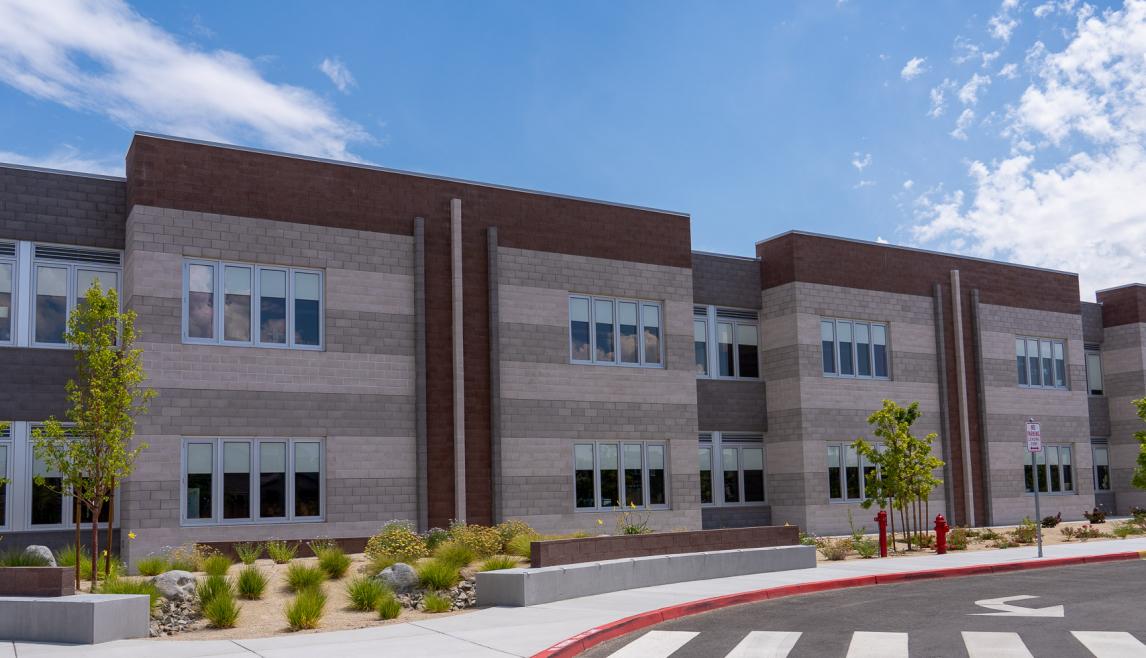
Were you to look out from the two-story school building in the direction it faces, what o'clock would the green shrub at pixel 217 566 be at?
The green shrub is roughly at 2 o'clock from the two-story school building.

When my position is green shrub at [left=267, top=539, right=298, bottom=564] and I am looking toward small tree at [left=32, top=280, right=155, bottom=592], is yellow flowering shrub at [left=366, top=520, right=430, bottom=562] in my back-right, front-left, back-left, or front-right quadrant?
back-left

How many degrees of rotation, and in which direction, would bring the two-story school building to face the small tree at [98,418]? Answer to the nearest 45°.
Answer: approximately 90° to its right

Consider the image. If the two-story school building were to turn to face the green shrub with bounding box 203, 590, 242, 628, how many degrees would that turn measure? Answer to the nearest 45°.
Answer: approximately 45° to its right

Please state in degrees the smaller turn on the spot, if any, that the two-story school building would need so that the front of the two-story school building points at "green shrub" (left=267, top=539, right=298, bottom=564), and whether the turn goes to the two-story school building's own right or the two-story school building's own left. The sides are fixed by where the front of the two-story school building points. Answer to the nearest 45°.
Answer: approximately 90° to the two-story school building's own right

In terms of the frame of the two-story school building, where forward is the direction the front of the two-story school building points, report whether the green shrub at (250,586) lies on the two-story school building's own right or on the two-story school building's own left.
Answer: on the two-story school building's own right

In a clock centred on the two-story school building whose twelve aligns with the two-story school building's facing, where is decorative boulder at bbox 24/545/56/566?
The decorative boulder is roughly at 3 o'clock from the two-story school building.

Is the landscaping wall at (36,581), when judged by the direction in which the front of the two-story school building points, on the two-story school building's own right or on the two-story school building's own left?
on the two-story school building's own right

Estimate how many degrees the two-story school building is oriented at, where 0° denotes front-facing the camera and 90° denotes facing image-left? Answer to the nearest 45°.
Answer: approximately 315°

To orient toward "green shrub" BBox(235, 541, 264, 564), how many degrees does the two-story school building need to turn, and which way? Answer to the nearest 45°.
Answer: approximately 90° to its right
